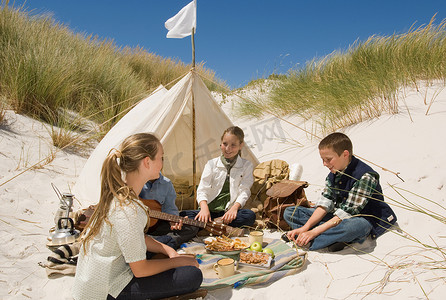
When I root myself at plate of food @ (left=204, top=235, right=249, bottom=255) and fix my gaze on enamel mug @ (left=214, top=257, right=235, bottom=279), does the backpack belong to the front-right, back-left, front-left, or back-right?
back-left

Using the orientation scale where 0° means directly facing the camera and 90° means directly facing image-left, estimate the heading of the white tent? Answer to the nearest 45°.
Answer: approximately 315°

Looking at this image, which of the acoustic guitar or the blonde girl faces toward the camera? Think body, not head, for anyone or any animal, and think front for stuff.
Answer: the acoustic guitar

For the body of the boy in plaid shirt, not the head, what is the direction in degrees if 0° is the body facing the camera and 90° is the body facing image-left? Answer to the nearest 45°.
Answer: approximately 45°

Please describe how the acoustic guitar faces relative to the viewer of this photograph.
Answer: facing the viewer

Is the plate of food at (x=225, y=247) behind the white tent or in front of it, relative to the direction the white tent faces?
in front

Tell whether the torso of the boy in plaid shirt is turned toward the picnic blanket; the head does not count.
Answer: yes

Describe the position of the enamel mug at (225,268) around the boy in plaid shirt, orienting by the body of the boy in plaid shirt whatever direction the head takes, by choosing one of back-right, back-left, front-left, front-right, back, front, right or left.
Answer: front

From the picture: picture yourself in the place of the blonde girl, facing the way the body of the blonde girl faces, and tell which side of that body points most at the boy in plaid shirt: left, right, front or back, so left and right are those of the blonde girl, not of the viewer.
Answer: front

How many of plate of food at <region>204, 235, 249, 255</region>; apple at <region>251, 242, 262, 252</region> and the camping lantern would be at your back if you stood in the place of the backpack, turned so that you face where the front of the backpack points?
0

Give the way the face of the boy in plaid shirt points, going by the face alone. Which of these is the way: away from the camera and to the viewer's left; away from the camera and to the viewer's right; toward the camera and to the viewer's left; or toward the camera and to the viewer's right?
toward the camera and to the viewer's left

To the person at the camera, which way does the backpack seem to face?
facing the viewer and to the left of the viewer

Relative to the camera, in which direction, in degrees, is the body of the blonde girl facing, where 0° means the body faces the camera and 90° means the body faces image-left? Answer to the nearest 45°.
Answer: approximately 225°
